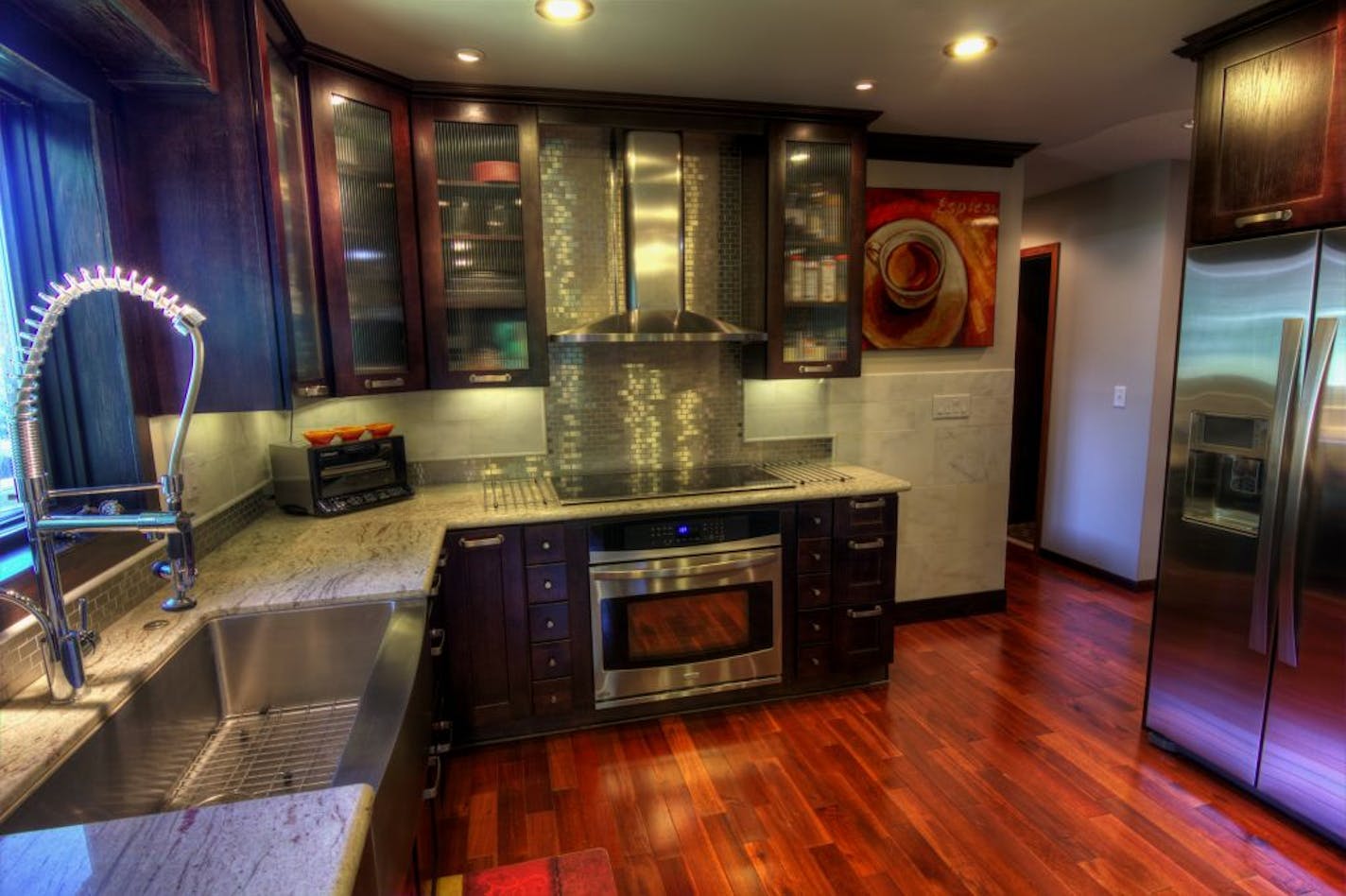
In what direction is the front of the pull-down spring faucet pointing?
to the viewer's right

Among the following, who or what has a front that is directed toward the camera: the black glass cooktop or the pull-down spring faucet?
the black glass cooktop

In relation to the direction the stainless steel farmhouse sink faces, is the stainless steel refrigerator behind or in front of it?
in front

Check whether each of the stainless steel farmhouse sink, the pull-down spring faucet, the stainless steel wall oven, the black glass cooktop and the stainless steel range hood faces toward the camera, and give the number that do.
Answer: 3

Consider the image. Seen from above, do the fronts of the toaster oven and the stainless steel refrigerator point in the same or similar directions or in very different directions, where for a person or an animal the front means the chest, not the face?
very different directions

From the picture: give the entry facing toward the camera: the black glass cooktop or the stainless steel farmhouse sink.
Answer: the black glass cooktop

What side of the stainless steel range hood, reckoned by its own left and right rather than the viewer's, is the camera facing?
front

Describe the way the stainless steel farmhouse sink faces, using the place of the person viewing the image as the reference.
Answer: facing to the right of the viewer

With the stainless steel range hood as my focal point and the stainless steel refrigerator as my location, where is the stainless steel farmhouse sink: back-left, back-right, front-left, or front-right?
front-left

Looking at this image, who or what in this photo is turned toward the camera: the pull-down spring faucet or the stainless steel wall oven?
the stainless steel wall oven

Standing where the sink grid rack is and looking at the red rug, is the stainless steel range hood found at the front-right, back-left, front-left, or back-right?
front-left

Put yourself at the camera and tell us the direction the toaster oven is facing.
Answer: facing the viewer and to the right of the viewer

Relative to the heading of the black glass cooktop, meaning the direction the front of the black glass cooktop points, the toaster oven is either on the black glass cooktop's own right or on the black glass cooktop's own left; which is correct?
on the black glass cooktop's own right

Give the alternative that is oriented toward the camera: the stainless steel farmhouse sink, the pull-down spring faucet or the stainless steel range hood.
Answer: the stainless steel range hood

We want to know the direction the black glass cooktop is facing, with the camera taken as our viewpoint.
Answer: facing the viewer

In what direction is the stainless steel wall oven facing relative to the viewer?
toward the camera

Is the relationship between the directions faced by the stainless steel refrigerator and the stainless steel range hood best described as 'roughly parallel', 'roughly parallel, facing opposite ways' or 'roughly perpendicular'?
roughly perpendicular
